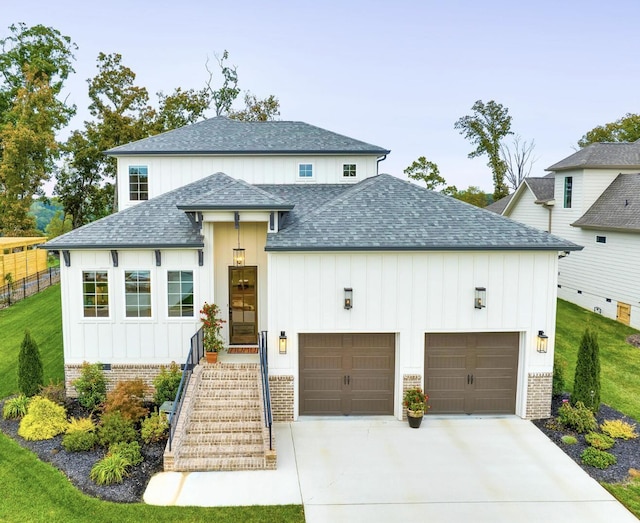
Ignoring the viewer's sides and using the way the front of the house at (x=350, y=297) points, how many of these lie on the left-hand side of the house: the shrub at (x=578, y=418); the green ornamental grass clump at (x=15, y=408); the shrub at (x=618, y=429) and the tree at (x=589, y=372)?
3

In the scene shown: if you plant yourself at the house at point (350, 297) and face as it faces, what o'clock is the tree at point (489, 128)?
The tree is roughly at 7 o'clock from the house.

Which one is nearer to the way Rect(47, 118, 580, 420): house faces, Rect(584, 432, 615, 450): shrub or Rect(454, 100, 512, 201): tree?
the shrub

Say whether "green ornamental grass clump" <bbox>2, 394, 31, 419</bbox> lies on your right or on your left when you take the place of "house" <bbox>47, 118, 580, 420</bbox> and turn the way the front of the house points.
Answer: on your right

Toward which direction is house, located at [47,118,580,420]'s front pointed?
toward the camera

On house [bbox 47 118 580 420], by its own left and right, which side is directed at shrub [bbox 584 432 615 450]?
left

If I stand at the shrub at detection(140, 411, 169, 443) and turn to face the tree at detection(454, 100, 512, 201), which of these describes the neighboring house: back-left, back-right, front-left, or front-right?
front-right

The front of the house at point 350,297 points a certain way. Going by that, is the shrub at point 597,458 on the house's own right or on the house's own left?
on the house's own left

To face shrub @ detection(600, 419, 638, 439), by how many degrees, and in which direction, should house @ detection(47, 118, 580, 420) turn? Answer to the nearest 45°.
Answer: approximately 90° to its left

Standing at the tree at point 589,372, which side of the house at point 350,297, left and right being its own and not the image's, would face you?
left

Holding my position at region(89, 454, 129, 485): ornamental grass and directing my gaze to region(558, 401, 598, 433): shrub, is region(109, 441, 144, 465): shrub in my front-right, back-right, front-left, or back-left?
front-left

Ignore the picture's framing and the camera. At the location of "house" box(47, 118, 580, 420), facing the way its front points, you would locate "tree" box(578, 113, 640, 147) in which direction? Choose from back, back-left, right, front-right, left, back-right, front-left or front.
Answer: back-left

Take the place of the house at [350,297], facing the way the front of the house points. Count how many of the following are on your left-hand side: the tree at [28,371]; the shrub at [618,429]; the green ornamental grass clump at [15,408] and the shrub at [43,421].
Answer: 1

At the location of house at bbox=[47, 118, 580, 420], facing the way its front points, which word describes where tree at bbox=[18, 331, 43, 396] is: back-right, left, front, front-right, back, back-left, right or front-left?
right

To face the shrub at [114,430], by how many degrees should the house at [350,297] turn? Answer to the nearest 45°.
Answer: approximately 90° to its right

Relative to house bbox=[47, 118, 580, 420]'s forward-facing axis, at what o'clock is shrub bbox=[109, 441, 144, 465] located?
The shrub is roughly at 2 o'clock from the house.

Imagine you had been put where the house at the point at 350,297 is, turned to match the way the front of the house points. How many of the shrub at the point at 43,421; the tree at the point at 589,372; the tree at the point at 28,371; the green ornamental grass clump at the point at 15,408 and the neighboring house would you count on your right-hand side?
3
